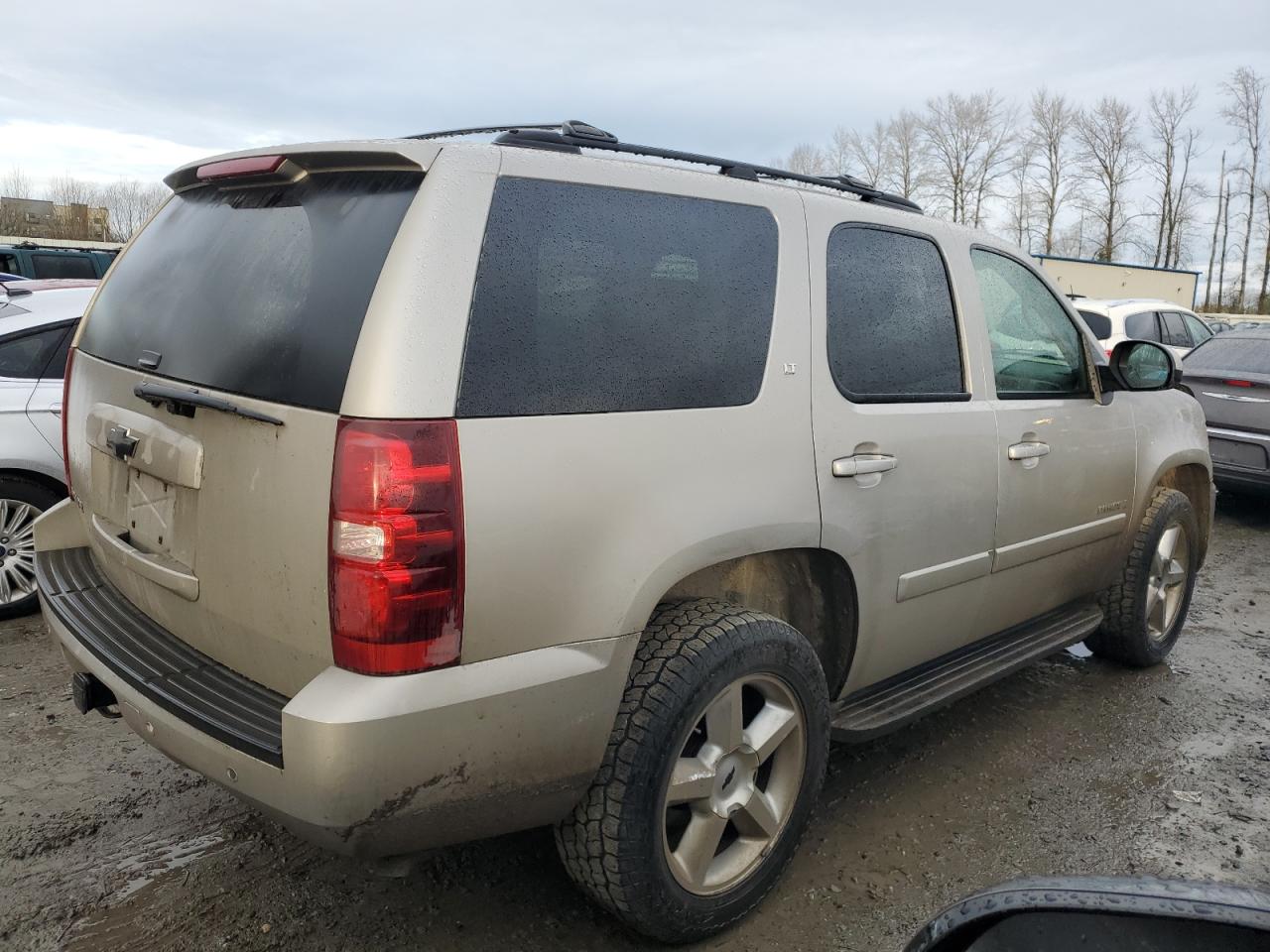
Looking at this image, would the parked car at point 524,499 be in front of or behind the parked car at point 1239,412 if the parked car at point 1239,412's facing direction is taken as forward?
behind

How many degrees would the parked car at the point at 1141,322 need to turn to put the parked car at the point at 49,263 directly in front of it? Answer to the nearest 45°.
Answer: approximately 135° to its left

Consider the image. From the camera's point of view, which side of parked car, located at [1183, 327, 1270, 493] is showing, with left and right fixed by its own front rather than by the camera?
back

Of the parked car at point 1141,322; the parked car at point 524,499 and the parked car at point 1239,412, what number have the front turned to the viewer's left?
0

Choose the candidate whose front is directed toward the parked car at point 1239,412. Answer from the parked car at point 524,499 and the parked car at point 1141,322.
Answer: the parked car at point 524,499

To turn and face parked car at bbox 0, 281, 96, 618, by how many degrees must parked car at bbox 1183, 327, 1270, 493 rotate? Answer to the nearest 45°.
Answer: approximately 135° to its left

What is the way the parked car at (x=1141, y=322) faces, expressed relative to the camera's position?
facing away from the viewer and to the right of the viewer

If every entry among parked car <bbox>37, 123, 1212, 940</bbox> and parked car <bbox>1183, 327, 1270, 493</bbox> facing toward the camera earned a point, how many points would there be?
0

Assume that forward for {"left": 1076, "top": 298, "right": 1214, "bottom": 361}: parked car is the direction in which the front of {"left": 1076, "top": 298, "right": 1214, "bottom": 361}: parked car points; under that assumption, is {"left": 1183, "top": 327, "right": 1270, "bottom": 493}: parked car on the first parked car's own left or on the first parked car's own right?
on the first parked car's own right

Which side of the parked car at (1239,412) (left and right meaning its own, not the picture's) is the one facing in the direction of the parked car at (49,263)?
left

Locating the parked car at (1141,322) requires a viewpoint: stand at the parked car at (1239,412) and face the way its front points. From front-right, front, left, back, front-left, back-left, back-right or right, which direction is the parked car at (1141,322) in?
front

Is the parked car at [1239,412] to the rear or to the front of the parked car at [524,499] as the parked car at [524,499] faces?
to the front

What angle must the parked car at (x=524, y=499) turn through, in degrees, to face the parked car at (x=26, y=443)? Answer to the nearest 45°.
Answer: approximately 90° to its left

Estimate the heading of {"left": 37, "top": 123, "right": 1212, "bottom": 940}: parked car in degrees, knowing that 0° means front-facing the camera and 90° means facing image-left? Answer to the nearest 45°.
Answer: approximately 225°
